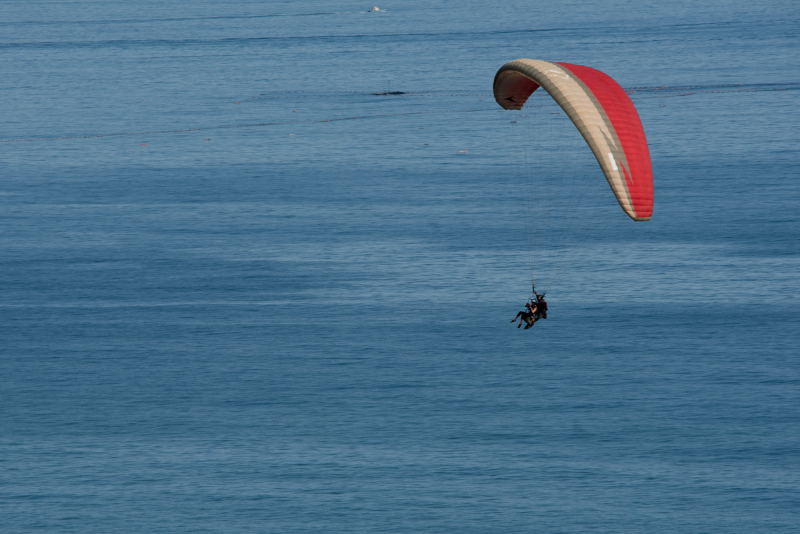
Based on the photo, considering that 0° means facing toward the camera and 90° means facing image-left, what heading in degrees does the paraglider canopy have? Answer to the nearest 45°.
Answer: approximately 45°
